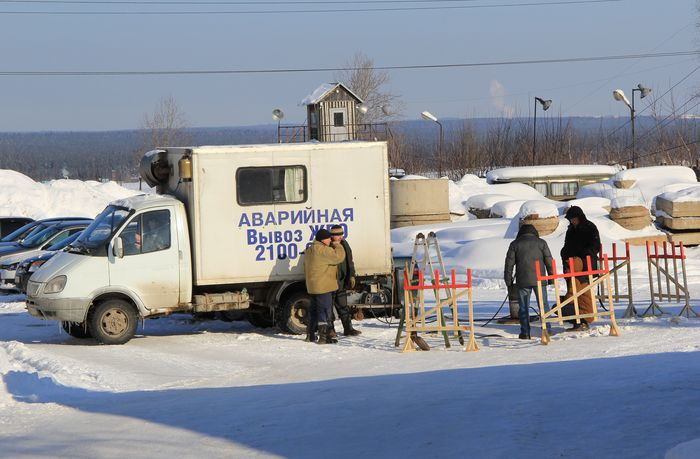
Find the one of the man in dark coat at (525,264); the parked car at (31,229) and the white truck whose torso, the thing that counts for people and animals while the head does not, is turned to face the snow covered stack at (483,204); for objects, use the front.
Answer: the man in dark coat

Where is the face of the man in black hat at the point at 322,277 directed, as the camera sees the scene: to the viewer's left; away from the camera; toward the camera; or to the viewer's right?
to the viewer's right

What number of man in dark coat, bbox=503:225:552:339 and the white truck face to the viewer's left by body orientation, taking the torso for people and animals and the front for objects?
1

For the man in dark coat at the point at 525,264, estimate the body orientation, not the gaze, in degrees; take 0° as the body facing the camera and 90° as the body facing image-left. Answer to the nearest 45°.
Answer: approximately 180°

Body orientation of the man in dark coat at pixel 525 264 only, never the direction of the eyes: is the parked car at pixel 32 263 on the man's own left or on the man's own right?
on the man's own left

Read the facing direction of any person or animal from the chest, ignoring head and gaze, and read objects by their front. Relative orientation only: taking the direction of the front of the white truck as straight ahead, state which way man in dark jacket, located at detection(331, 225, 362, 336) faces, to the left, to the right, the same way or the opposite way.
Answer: to the left

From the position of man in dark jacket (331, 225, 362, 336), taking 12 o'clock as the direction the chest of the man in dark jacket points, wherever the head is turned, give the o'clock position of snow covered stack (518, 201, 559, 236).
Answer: The snow covered stack is roughly at 7 o'clock from the man in dark jacket.

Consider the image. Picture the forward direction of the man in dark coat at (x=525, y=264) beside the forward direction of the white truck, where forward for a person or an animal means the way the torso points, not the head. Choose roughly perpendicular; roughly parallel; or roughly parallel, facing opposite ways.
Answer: roughly perpendicular

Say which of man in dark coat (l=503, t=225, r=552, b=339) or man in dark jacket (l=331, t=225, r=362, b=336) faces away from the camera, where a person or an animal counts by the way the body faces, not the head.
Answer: the man in dark coat

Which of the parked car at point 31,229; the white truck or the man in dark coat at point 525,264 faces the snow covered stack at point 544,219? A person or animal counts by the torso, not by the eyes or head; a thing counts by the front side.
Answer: the man in dark coat

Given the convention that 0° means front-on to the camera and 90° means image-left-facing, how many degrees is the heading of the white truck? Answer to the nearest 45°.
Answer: approximately 90°

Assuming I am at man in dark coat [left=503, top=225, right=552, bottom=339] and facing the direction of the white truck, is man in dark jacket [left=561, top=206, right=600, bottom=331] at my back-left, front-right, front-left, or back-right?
back-right
